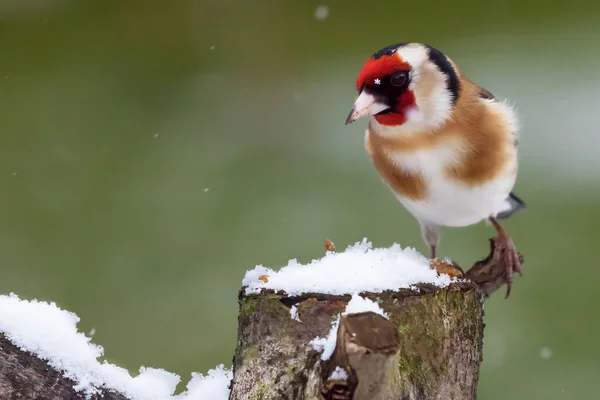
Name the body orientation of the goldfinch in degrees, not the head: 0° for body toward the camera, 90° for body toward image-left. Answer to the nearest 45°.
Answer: approximately 45°
